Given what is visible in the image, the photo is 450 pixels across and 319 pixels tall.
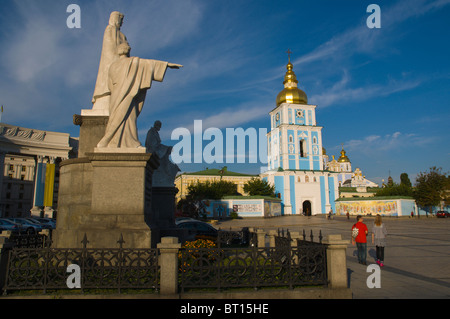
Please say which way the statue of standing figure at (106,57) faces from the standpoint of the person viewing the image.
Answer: facing to the right of the viewer

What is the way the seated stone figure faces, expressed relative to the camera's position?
facing to the right of the viewer

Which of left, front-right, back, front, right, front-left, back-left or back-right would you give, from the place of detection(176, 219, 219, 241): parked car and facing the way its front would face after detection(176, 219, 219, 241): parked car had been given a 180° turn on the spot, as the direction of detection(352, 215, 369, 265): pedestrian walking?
back-left

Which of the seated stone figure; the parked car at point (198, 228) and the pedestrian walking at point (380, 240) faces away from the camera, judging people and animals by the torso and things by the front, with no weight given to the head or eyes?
the pedestrian walking

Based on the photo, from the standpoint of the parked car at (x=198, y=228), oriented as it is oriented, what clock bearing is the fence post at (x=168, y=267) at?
The fence post is roughly at 3 o'clock from the parked car.

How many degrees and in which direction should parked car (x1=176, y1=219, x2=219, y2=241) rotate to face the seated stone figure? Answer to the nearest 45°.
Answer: approximately 90° to its right

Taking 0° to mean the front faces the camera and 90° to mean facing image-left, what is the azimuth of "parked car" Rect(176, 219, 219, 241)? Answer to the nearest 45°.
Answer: approximately 270°

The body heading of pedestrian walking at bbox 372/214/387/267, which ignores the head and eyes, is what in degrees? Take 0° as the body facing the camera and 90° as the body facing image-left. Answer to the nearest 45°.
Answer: approximately 180°
